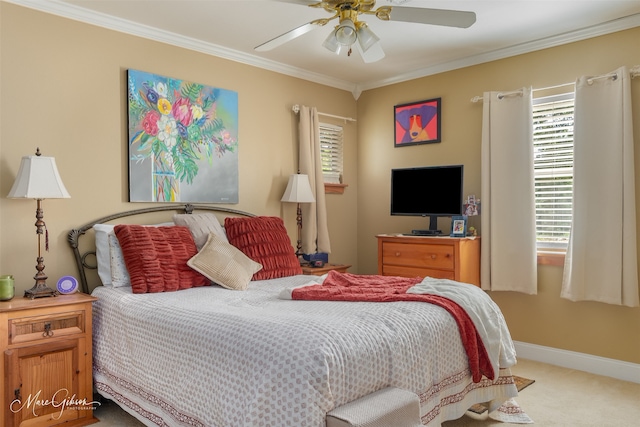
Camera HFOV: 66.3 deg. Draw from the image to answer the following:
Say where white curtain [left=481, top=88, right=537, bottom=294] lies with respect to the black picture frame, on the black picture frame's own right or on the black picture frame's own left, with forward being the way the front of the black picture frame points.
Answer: on the black picture frame's own left

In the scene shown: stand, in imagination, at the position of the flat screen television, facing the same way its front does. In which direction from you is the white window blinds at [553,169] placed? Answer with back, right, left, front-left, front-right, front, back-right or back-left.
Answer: back-left

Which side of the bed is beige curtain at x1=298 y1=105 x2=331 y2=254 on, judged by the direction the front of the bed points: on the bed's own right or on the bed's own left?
on the bed's own left

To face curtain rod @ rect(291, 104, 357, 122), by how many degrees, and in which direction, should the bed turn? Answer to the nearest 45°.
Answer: approximately 135° to its left

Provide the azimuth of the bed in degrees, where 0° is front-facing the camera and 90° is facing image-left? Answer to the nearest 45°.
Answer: approximately 315°

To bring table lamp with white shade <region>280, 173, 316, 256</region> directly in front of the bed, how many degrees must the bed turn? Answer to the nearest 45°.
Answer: approximately 135° to its left

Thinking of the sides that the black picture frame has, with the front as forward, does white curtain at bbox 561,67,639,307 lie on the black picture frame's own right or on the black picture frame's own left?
on the black picture frame's own left
